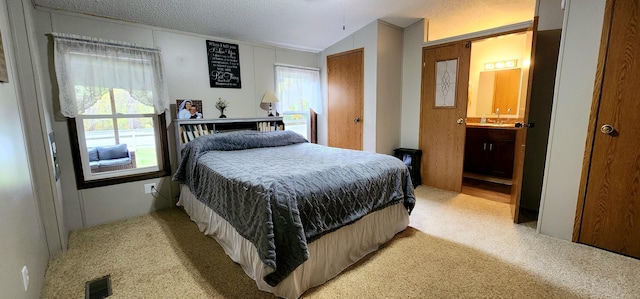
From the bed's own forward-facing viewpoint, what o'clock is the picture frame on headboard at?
The picture frame on headboard is roughly at 6 o'clock from the bed.

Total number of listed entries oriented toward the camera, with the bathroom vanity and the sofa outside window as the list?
2

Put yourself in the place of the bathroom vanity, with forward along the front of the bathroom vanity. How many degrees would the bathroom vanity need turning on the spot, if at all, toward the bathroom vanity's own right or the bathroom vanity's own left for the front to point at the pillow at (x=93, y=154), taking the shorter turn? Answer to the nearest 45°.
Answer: approximately 45° to the bathroom vanity's own right

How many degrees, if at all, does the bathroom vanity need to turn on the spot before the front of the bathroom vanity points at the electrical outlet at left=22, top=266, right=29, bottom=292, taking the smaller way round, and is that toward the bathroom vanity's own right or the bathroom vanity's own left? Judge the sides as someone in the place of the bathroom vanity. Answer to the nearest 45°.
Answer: approximately 45° to the bathroom vanity's own right

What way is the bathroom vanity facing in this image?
toward the camera

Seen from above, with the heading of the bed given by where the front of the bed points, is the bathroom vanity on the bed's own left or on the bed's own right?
on the bed's own left

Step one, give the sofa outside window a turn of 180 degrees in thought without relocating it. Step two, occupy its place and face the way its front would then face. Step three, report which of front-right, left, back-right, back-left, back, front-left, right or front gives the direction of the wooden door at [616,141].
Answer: back-right

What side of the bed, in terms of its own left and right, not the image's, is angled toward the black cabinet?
left

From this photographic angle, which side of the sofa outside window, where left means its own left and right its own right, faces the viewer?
front

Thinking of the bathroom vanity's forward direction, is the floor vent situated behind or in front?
in front

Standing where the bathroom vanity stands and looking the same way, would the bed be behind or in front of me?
in front
